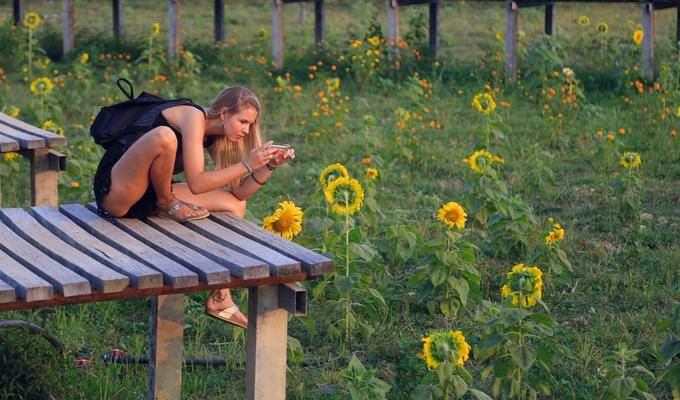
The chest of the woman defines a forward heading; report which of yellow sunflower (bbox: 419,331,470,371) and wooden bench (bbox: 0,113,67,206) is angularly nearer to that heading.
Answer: the yellow sunflower

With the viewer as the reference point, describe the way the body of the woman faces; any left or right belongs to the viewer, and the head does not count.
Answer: facing to the right of the viewer

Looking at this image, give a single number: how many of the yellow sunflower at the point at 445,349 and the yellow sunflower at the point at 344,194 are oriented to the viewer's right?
0

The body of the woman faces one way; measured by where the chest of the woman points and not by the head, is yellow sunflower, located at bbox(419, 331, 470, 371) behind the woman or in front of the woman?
in front

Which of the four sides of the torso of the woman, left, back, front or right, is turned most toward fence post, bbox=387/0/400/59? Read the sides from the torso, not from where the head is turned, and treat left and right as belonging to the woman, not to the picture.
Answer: left

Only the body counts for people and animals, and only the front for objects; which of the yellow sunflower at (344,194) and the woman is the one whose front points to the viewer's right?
the woman
